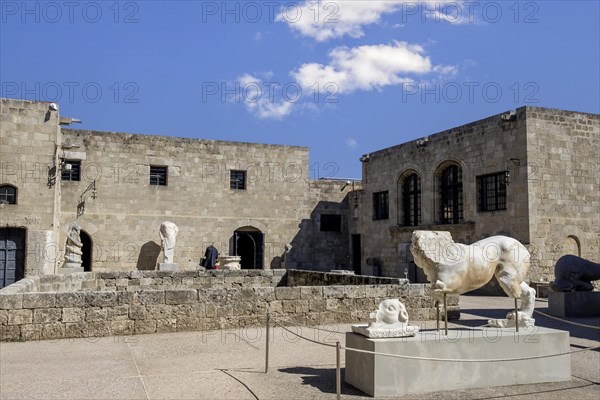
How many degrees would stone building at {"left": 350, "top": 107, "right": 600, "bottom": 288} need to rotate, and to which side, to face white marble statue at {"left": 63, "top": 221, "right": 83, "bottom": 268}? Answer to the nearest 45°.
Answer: approximately 45° to its right

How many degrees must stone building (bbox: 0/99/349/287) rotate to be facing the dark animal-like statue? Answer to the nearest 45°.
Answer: approximately 45° to its left

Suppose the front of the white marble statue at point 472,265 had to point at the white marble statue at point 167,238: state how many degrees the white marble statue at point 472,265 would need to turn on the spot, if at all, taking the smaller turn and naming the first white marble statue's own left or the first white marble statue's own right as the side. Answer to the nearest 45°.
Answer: approximately 45° to the first white marble statue's own right

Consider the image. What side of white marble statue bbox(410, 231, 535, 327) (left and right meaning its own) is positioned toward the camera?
left

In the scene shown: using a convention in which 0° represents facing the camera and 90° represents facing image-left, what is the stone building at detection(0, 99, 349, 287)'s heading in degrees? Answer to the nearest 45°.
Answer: approximately 0°

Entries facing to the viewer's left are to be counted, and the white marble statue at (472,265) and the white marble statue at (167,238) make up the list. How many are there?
1
